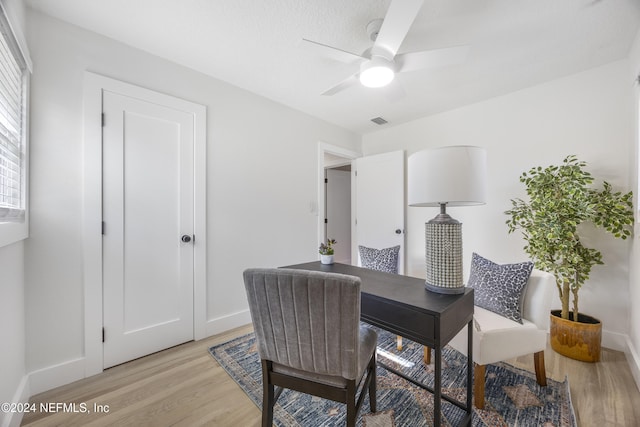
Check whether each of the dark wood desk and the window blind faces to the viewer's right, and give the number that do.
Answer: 1

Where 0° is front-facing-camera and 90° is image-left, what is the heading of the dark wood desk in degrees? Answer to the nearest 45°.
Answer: approximately 45°

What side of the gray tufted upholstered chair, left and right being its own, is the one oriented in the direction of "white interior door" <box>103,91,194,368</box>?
left

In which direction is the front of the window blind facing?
to the viewer's right

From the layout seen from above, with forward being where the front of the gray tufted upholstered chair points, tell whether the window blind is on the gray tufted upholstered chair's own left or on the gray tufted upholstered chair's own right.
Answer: on the gray tufted upholstered chair's own left

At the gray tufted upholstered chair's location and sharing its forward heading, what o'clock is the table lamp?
The table lamp is roughly at 1 o'clock from the gray tufted upholstered chair.

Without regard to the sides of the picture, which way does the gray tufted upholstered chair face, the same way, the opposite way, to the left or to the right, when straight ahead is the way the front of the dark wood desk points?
the opposite way

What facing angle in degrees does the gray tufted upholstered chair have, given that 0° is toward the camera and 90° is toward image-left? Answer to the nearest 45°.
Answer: approximately 225°
